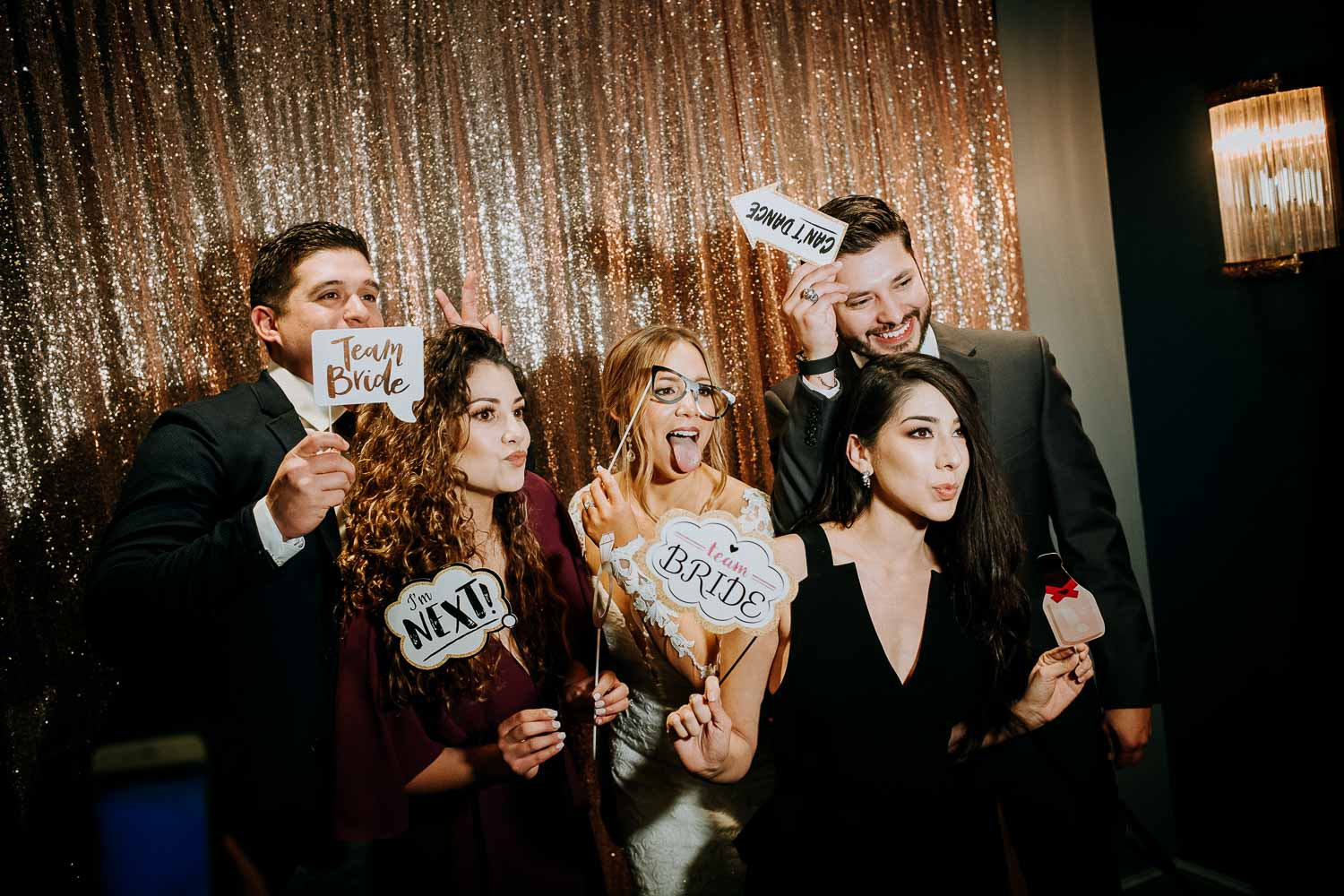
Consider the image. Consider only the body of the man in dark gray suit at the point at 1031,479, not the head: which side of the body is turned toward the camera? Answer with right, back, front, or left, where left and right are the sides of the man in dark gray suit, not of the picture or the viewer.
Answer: front

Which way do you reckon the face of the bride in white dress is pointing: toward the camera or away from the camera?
toward the camera

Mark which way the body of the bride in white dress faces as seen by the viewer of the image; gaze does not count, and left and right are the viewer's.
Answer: facing the viewer and to the right of the viewer

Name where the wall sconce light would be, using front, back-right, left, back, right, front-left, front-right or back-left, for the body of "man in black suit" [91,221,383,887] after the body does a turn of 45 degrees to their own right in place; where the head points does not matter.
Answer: left

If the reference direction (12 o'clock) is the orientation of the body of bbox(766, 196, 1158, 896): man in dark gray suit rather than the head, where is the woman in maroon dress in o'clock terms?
The woman in maroon dress is roughly at 2 o'clock from the man in dark gray suit.

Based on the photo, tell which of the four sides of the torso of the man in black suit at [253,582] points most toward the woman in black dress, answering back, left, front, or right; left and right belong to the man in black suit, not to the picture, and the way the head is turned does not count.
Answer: front

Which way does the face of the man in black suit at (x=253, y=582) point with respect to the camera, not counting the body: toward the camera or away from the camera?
toward the camera

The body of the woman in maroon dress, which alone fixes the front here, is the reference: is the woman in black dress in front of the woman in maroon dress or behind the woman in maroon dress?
in front

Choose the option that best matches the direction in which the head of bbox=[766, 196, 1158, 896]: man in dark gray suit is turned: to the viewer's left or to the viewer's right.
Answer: to the viewer's left

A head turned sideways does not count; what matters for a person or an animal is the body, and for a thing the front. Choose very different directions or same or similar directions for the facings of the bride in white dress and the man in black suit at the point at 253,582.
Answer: same or similar directions

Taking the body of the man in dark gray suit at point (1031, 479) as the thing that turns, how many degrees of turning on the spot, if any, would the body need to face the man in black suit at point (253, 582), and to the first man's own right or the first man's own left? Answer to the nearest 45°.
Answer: approximately 45° to the first man's own right

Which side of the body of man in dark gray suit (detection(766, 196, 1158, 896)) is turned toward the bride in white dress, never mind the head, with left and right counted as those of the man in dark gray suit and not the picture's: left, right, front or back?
right
